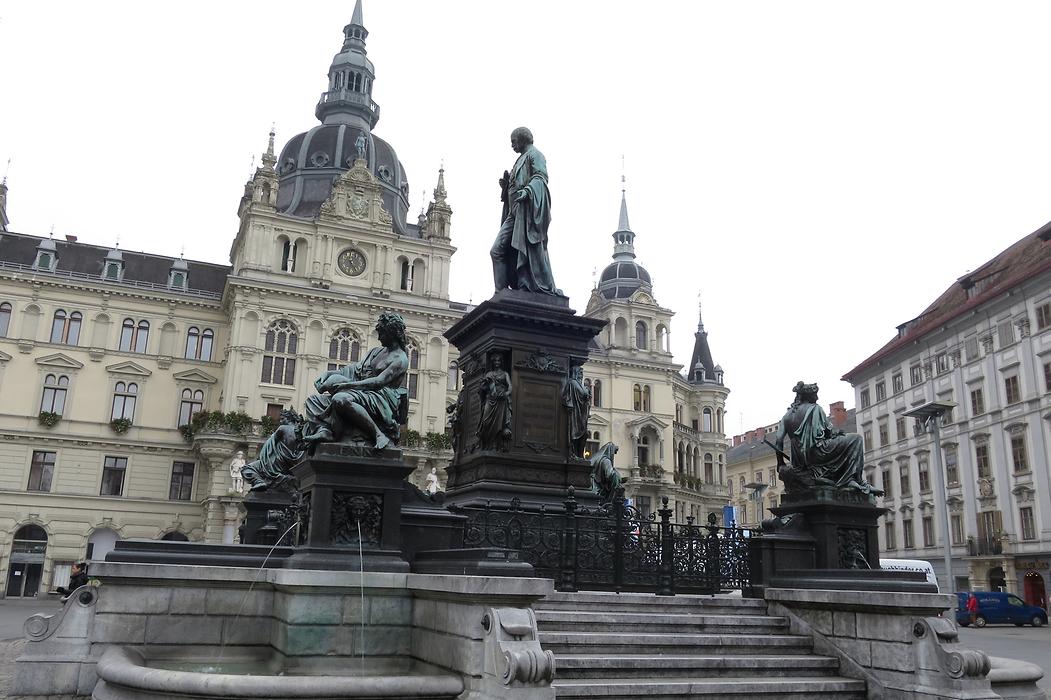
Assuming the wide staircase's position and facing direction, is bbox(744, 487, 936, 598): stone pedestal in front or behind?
behind

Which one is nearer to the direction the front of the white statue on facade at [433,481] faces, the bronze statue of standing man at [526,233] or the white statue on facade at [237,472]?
the bronze statue of standing man

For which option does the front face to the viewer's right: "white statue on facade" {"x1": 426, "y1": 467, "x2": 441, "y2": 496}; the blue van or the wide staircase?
the blue van

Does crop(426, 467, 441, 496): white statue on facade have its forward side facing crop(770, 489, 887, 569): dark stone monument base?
yes

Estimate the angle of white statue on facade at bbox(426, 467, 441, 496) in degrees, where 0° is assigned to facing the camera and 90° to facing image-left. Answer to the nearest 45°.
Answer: approximately 0°

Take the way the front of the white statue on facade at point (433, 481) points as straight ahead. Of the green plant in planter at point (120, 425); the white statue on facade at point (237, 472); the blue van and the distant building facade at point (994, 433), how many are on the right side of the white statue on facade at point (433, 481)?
2

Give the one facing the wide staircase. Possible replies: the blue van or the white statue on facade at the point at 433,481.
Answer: the white statue on facade

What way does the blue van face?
to the viewer's right

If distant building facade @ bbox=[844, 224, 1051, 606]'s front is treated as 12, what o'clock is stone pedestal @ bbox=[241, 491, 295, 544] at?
The stone pedestal is roughly at 11 o'clock from the distant building facade.

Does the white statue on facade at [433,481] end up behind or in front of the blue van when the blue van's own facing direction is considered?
behind

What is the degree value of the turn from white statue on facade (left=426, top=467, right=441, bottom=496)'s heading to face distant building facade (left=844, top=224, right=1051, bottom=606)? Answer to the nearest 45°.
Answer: approximately 90° to its left

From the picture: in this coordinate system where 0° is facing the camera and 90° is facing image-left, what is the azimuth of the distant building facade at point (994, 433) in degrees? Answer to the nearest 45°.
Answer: approximately 45°
